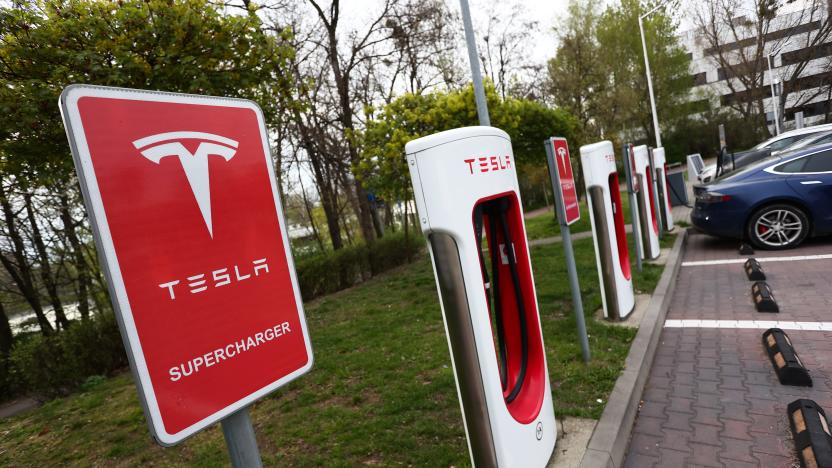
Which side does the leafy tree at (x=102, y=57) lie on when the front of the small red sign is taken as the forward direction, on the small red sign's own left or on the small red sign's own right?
on the small red sign's own right

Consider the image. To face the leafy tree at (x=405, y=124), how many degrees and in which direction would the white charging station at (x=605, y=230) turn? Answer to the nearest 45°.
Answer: approximately 180°

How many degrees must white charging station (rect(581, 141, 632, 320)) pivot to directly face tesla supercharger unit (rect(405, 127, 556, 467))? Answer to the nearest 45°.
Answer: approximately 45° to its right

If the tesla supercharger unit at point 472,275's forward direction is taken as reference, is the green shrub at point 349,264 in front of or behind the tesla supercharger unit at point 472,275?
behind

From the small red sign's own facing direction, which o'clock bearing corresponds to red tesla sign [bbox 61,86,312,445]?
The red tesla sign is roughly at 2 o'clock from the small red sign.

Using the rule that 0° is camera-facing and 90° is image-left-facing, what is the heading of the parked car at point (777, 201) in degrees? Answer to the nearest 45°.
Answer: approximately 270°

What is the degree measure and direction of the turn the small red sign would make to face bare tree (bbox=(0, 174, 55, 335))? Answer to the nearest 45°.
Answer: approximately 135° to its right
